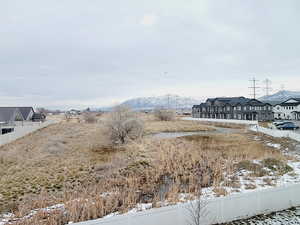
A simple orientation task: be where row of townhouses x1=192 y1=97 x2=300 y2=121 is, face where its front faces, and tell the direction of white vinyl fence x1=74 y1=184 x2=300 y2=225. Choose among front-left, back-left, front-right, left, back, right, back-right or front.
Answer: front-left

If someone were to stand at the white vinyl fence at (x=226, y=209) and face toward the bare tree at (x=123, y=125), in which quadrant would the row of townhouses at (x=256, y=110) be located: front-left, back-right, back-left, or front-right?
front-right

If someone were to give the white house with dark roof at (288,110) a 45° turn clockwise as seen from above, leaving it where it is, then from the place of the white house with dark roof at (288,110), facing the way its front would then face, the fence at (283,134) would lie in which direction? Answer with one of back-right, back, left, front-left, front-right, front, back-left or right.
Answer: left

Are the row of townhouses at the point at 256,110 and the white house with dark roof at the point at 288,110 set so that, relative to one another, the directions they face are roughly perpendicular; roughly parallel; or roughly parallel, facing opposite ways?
roughly parallel

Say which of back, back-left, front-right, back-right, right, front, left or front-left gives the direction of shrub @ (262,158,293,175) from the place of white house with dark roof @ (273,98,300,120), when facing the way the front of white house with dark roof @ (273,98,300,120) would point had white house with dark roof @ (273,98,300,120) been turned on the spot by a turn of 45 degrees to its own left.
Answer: front

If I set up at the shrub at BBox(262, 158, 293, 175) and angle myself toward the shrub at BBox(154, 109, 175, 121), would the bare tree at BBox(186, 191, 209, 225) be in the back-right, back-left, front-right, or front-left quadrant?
back-left

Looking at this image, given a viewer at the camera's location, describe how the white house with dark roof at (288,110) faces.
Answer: facing the viewer and to the left of the viewer

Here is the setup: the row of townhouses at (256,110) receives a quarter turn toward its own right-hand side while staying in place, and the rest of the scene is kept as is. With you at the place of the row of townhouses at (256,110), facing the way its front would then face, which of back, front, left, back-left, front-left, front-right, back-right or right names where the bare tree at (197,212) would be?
back-left

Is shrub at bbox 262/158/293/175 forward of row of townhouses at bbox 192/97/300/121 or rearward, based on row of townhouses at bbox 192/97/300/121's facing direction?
forward
